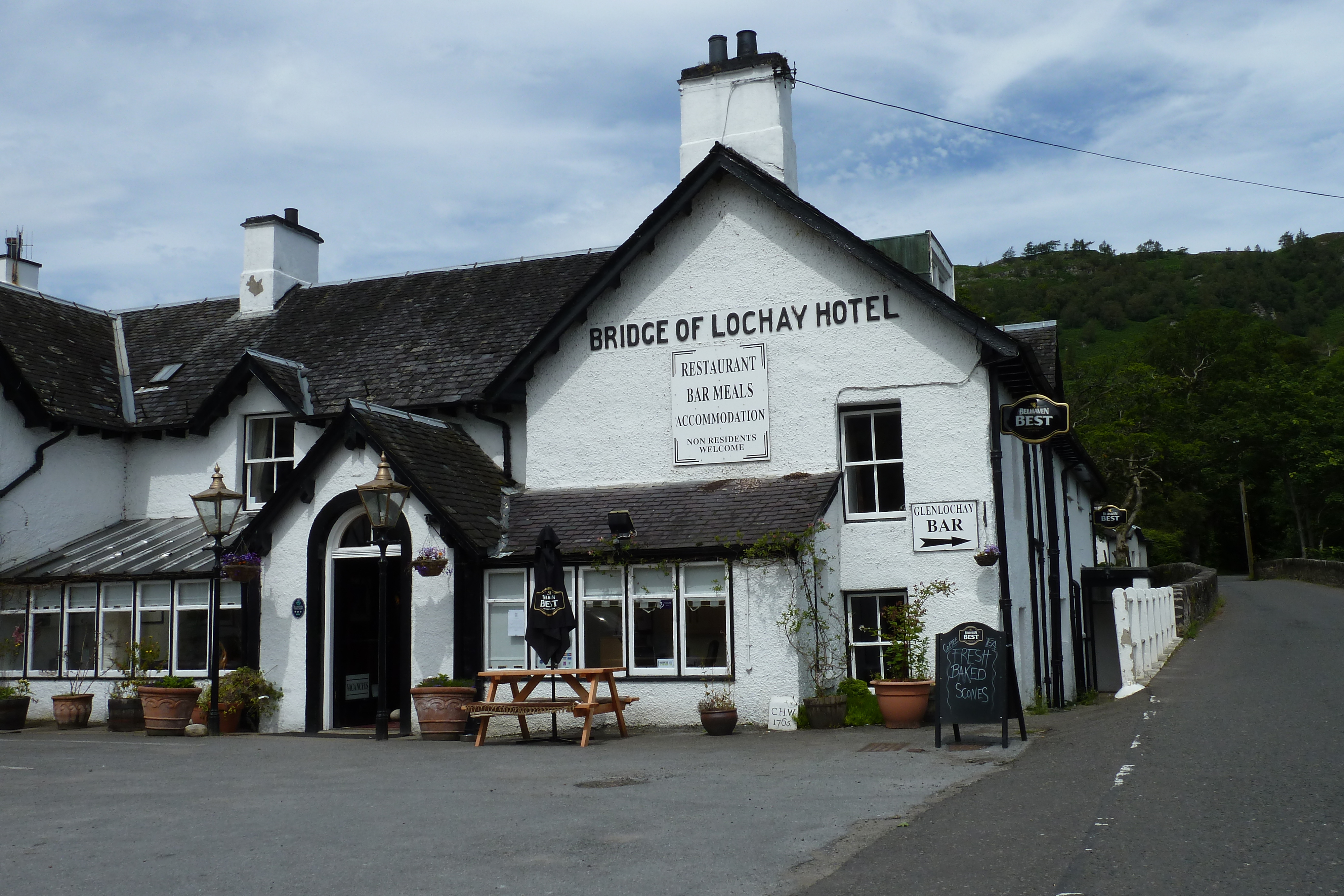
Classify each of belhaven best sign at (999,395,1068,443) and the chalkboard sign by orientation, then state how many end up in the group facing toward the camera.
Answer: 2

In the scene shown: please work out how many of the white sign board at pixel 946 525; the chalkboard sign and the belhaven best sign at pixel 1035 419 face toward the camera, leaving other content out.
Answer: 3

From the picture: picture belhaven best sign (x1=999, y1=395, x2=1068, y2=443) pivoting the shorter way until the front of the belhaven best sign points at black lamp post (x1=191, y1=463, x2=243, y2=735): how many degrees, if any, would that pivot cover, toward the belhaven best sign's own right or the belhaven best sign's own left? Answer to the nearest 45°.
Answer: approximately 90° to the belhaven best sign's own right

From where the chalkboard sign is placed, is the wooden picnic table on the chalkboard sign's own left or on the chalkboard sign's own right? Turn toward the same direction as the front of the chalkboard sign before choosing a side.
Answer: on the chalkboard sign's own right

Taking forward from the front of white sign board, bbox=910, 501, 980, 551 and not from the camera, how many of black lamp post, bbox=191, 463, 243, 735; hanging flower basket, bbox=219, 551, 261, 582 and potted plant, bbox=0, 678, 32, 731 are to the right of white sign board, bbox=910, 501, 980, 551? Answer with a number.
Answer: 3

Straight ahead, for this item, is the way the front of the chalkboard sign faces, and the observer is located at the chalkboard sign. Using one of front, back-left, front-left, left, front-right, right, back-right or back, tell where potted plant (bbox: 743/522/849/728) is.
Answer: back-right

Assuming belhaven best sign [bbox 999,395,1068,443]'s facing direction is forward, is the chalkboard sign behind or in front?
in front

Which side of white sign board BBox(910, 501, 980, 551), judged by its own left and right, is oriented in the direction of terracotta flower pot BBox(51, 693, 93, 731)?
right

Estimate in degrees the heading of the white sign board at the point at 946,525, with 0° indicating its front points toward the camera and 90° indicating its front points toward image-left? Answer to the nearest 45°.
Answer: approximately 0°

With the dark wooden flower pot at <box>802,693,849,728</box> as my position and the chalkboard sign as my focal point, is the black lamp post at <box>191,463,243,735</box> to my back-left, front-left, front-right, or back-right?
back-right

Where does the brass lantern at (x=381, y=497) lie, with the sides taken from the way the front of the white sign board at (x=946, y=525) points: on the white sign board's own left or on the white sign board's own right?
on the white sign board's own right

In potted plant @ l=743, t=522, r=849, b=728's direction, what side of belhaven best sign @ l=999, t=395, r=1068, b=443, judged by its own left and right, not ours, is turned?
right
